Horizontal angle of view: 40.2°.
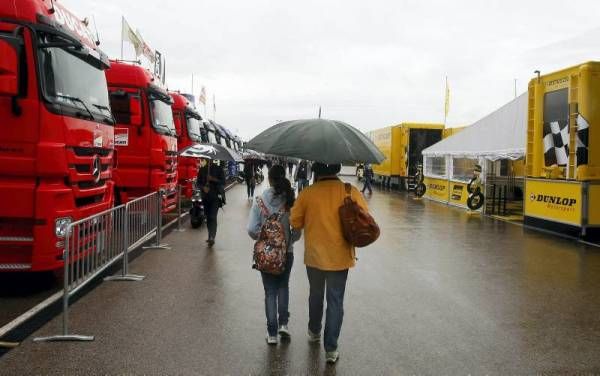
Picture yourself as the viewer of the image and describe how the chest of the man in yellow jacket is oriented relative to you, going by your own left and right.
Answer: facing away from the viewer

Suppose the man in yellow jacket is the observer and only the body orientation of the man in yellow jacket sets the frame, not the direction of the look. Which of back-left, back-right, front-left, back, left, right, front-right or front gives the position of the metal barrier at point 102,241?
front-left

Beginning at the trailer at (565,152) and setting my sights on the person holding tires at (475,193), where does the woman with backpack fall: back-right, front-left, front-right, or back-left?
back-left

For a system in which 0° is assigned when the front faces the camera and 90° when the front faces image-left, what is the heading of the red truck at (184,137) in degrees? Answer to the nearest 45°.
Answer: approximately 315°

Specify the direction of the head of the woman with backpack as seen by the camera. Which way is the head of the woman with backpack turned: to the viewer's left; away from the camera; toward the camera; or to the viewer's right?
away from the camera

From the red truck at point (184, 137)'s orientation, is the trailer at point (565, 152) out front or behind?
out front

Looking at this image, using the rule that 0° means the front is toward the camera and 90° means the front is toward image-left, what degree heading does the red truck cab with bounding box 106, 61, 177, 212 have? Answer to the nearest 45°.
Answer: approximately 315°

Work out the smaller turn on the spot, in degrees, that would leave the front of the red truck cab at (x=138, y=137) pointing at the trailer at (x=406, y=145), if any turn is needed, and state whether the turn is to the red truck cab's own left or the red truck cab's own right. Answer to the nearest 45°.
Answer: approximately 90° to the red truck cab's own left
